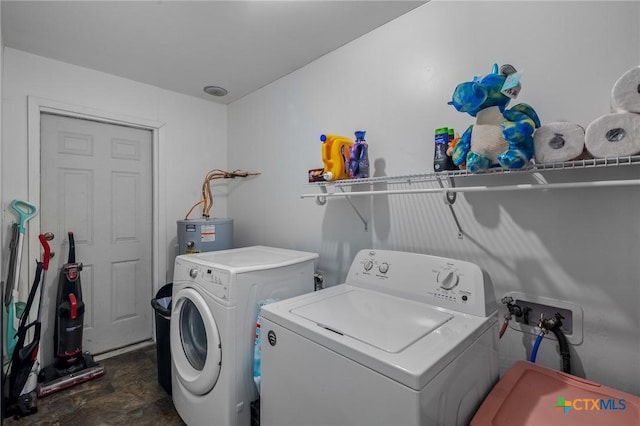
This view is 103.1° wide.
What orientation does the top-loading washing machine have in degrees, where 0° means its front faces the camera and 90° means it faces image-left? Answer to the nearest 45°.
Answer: approximately 45°

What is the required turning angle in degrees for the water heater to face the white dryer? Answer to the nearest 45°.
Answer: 0° — it already faces it

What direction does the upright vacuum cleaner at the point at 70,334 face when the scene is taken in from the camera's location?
facing the viewer and to the right of the viewer

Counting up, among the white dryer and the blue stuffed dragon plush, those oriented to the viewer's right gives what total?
0

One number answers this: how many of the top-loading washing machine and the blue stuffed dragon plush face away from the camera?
0

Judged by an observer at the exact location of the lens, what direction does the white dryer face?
facing the viewer and to the left of the viewer

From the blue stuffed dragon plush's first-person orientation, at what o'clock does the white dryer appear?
The white dryer is roughly at 1 o'clock from the blue stuffed dragon plush.

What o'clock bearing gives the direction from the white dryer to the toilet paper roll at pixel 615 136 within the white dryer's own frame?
The toilet paper roll is roughly at 9 o'clock from the white dryer.

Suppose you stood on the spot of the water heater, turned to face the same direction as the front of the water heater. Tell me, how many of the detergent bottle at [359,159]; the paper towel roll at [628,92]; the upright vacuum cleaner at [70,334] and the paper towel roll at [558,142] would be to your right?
1

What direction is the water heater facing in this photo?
toward the camera

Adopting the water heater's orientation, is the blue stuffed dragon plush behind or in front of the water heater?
in front
